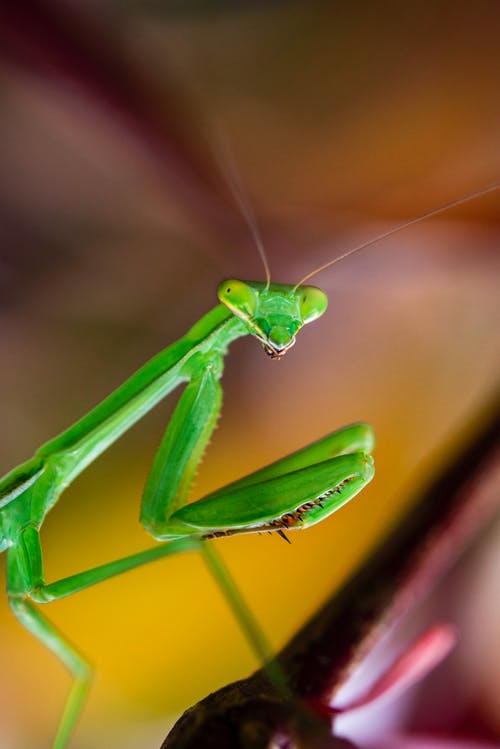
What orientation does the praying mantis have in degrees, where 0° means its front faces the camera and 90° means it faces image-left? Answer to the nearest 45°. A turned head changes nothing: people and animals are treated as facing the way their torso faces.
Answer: approximately 270°
